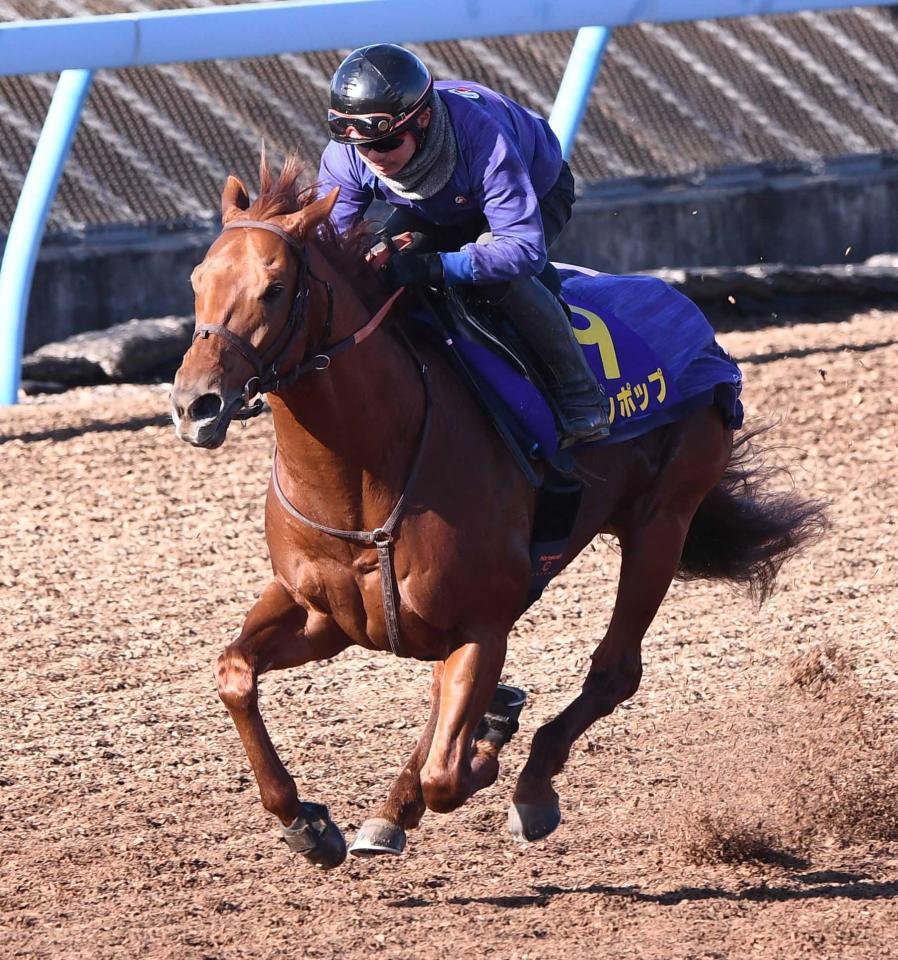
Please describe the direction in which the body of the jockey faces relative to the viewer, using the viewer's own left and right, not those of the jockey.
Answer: facing the viewer and to the left of the viewer
